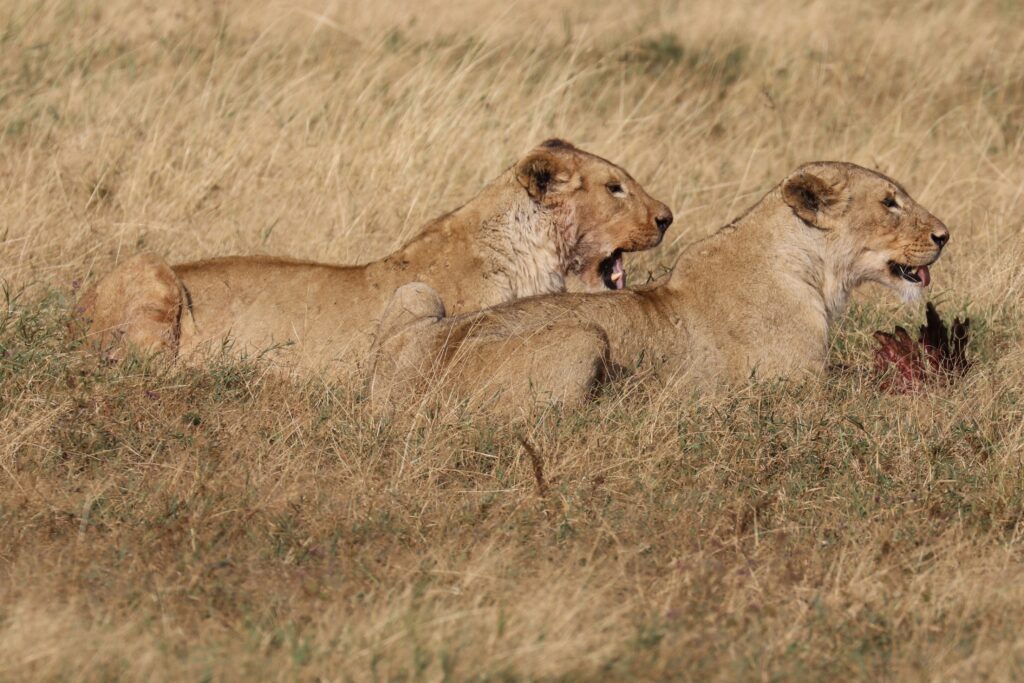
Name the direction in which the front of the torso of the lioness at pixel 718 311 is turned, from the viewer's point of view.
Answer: to the viewer's right

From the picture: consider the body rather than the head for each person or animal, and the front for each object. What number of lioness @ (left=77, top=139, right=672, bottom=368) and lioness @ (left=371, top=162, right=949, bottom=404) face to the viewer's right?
2

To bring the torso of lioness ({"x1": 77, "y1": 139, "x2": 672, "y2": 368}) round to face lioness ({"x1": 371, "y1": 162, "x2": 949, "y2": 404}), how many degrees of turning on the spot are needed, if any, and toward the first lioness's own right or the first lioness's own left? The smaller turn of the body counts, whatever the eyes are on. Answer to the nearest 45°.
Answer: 0° — it already faces it

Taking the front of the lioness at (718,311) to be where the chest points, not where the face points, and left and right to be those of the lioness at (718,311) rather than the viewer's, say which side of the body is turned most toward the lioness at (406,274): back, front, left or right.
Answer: back

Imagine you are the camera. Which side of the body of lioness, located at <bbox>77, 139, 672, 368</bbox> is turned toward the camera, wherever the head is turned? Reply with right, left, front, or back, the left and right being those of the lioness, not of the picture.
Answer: right
